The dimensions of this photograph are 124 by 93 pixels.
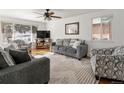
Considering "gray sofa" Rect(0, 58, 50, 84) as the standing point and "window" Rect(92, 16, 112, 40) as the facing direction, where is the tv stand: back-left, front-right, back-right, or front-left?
front-left

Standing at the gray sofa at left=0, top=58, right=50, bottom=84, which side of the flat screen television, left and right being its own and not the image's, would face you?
front

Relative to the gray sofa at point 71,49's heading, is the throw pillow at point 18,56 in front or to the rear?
in front

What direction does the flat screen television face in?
toward the camera

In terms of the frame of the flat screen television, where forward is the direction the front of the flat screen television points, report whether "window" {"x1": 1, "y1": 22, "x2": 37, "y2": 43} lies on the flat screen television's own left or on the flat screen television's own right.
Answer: on the flat screen television's own right

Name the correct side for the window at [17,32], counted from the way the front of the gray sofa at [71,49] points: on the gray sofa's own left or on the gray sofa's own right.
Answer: on the gray sofa's own right

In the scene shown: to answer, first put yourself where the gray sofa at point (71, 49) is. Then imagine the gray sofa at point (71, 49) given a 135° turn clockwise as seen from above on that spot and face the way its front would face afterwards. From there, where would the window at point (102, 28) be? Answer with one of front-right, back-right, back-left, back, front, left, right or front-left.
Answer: right

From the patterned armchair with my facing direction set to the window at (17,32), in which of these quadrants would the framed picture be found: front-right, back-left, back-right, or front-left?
front-right

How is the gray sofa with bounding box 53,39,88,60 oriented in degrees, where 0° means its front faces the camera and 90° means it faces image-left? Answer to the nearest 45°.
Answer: approximately 45°

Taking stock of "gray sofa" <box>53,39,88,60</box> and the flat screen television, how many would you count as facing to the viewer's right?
0

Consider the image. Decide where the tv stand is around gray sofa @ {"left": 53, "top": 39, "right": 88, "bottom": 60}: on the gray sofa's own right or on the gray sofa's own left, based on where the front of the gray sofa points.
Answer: on the gray sofa's own right

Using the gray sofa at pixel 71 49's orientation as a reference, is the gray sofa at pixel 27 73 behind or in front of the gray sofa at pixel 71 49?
in front
